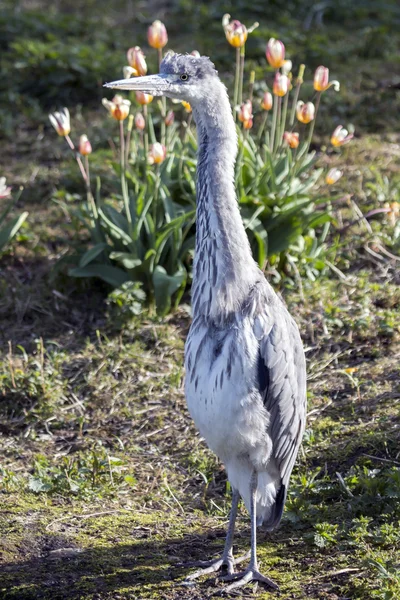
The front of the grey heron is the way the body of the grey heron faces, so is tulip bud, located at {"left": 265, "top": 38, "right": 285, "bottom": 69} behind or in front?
behind

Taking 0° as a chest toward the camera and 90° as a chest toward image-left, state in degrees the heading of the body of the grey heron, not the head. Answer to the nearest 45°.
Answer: approximately 45°

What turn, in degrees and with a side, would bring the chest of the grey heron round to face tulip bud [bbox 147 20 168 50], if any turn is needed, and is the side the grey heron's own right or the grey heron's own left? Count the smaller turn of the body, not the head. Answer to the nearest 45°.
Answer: approximately 135° to the grey heron's own right
